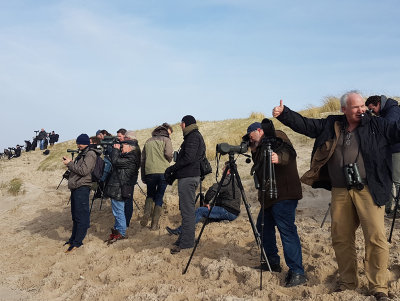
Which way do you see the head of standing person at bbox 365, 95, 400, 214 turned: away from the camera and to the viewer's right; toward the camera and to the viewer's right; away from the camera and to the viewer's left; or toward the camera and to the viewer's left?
toward the camera and to the viewer's left

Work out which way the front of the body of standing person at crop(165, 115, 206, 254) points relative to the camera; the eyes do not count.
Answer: to the viewer's left

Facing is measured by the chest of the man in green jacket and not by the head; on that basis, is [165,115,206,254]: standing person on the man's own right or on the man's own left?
on the man's own right

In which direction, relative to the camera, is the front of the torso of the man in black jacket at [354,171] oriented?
toward the camera

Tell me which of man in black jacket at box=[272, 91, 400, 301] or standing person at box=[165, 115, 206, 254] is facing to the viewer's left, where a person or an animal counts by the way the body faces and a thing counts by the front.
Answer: the standing person

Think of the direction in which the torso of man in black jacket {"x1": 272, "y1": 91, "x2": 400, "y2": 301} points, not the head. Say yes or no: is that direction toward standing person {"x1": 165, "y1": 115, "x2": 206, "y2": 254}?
no

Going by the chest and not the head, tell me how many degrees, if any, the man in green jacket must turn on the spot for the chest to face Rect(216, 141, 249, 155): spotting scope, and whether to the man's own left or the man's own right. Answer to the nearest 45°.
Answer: approximately 135° to the man's own right

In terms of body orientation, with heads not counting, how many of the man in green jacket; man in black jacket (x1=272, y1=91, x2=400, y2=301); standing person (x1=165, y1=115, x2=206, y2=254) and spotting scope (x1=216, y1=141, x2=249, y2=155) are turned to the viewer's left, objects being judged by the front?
2

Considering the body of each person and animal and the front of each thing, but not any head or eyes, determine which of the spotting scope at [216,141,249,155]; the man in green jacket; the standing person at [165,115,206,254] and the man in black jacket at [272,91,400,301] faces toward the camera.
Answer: the man in black jacket

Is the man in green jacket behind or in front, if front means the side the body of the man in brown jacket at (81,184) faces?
behind

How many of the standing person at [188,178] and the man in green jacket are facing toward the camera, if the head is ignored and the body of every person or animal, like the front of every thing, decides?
0

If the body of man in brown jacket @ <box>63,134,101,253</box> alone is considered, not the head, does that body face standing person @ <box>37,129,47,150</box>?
no

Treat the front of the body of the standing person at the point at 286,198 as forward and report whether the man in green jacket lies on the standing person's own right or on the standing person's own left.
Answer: on the standing person's own right
